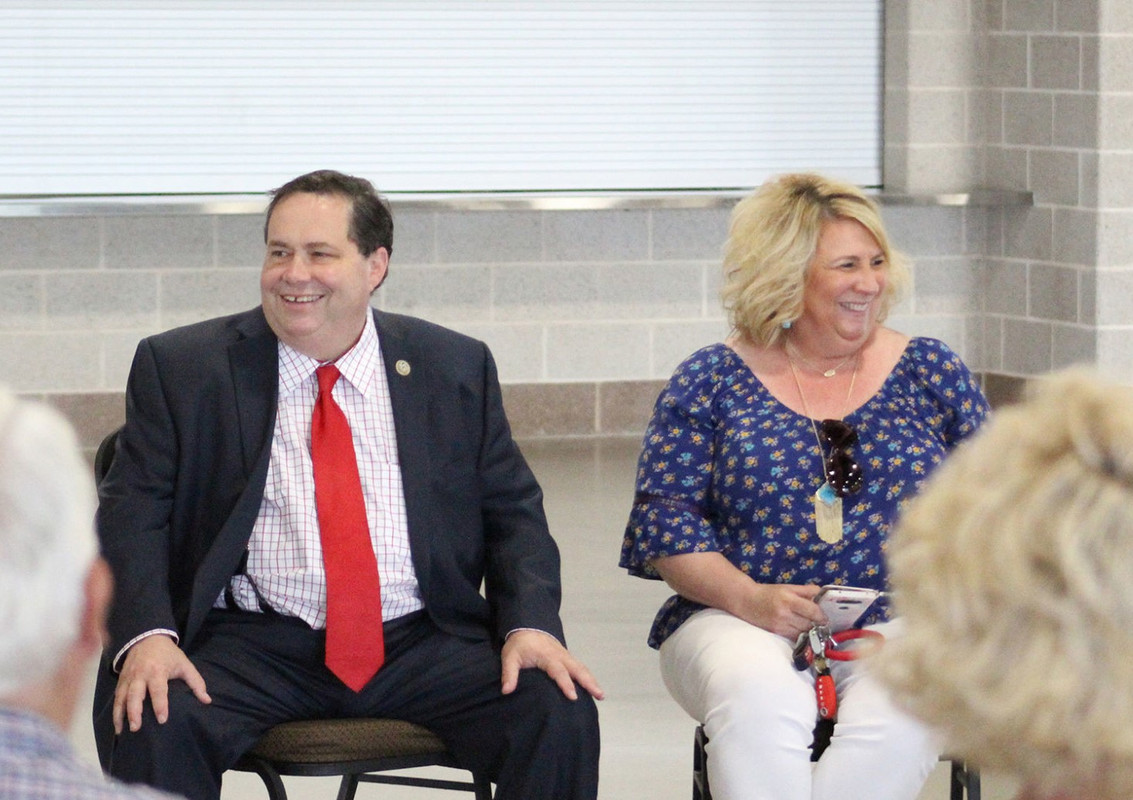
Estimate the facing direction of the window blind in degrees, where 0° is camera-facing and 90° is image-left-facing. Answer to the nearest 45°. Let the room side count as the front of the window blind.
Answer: approximately 0°

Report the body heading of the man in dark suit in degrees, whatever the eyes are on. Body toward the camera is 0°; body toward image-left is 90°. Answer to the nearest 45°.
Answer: approximately 0°

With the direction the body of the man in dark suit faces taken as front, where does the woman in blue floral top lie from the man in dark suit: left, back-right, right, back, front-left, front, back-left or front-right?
left

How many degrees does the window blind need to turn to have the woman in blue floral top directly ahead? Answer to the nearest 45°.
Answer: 0° — it already faces them

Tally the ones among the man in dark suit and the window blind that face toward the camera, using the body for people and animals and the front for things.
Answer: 2

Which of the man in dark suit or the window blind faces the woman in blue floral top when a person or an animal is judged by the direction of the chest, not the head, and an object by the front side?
the window blind

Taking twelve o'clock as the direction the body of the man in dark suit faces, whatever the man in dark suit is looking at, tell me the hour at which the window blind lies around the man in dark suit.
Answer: The window blind is roughly at 6 o'clock from the man in dark suit.

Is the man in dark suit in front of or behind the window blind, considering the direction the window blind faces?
in front

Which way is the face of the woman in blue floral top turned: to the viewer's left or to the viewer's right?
to the viewer's right
